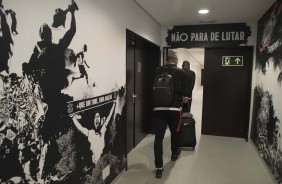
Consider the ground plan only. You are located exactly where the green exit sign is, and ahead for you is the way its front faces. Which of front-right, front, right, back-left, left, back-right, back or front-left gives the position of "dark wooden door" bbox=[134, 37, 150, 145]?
front-right

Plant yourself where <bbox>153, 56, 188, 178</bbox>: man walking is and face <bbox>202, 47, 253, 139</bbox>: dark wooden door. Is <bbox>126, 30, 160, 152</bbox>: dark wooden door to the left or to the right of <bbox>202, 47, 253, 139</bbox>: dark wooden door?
left

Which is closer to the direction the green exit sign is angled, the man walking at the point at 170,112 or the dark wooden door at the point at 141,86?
the man walking

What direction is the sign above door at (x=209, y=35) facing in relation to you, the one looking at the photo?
facing the viewer

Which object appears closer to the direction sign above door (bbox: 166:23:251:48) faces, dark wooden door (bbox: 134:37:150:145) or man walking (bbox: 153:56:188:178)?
the man walking

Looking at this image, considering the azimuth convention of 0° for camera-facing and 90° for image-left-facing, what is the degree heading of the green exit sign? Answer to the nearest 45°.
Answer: approximately 0°

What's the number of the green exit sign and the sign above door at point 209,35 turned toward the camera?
2
